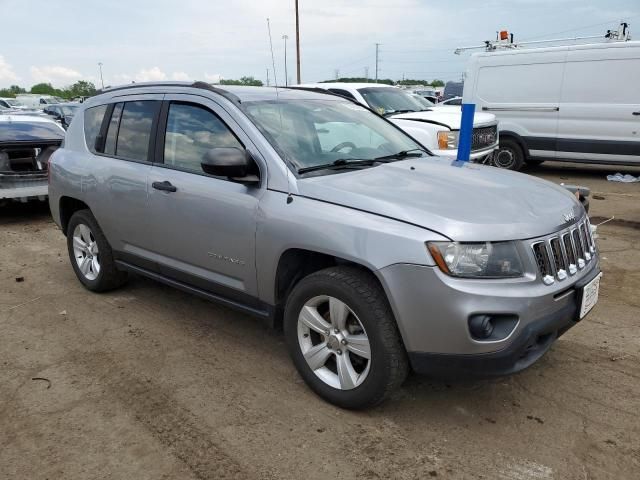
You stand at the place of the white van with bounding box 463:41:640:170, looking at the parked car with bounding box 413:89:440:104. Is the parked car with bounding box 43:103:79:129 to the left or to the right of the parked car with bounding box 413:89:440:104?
left

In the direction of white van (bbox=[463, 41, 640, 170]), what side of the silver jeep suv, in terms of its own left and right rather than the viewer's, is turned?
left

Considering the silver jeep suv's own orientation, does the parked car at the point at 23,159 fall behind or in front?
behind

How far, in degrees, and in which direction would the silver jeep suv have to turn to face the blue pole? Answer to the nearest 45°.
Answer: approximately 90° to its left

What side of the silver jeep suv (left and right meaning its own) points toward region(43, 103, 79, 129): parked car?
back

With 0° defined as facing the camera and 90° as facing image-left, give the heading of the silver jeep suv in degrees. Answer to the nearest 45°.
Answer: approximately 315°

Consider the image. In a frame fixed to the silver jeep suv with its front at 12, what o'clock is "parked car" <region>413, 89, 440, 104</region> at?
The parked car is roughly at 8 o'clock from the silver jeep suv.
